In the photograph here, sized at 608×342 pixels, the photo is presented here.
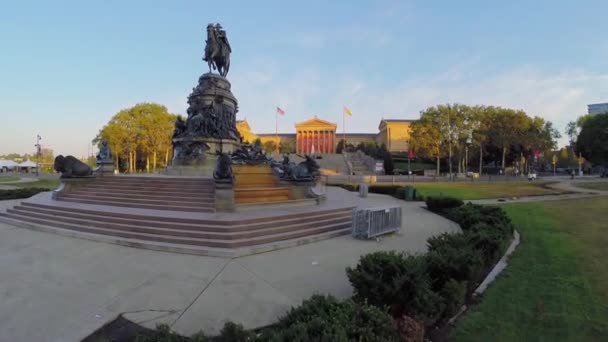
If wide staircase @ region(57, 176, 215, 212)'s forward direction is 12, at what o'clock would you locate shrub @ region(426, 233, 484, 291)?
The shrub is roughly at 10 o'clock from the wide staircase.

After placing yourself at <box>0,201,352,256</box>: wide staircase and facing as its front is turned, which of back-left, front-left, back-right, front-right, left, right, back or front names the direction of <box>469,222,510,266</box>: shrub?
front-left

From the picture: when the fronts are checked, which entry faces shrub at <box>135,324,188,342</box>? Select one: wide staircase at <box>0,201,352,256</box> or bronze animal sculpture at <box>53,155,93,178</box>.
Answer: the wide staircase

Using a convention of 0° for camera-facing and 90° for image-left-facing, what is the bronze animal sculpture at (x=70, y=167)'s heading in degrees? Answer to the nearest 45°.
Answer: approximately 90°

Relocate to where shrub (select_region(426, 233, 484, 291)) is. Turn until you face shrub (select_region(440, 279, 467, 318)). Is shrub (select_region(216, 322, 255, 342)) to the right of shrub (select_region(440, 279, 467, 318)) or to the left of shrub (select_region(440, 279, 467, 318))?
right

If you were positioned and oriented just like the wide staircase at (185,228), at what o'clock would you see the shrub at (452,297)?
The shrub is roughly at 11 o'clock from the wide staircase.

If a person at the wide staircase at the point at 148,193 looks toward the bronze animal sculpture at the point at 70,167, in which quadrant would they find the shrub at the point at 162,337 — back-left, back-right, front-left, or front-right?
back-left

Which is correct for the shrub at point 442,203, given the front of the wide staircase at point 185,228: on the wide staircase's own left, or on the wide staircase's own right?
on the wide staircase's own left

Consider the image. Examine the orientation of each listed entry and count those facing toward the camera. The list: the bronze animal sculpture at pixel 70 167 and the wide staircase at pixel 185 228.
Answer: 1

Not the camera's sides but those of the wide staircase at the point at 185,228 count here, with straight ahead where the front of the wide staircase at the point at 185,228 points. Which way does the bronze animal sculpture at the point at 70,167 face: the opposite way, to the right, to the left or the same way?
to the right

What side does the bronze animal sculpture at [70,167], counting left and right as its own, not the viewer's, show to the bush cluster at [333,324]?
left
